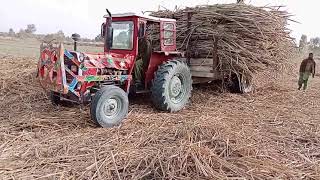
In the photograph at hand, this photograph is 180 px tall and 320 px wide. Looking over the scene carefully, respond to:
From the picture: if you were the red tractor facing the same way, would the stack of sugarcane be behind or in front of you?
behind

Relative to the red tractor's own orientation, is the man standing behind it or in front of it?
behind

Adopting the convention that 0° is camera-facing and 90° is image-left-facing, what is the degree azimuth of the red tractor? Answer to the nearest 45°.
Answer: approximately 45°
